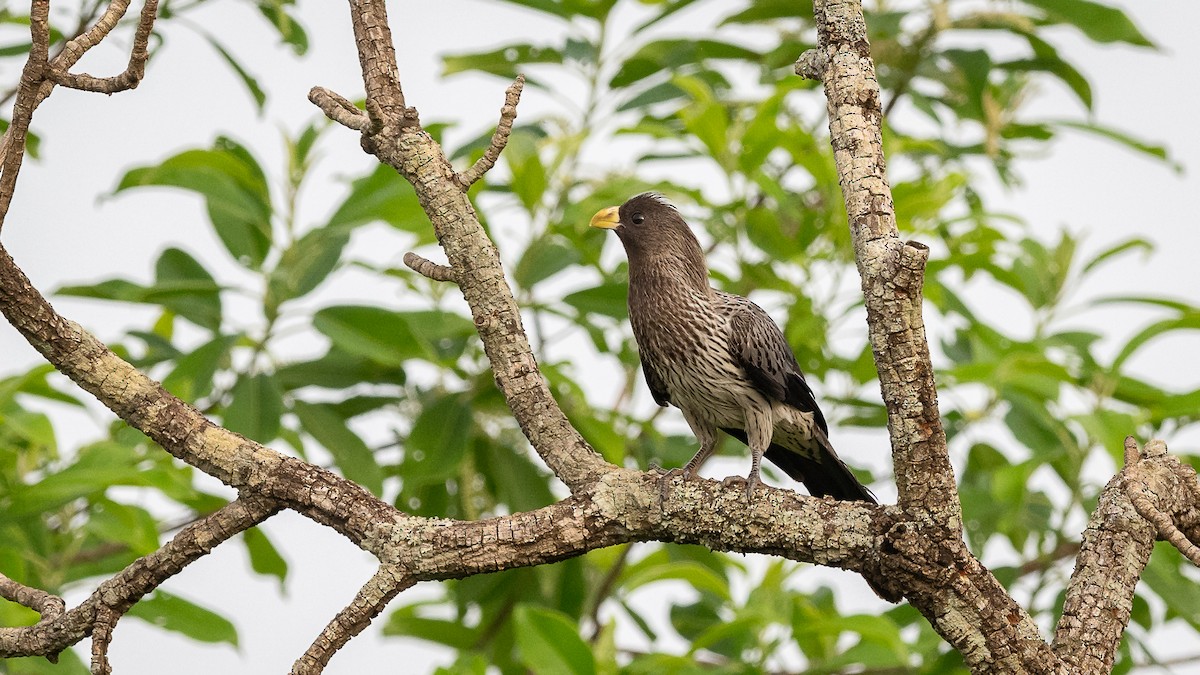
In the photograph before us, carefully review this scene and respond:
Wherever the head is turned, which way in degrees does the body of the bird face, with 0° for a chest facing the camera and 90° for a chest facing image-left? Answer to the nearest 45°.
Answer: approximately 45°
